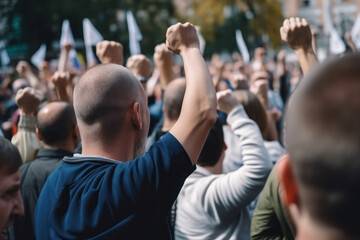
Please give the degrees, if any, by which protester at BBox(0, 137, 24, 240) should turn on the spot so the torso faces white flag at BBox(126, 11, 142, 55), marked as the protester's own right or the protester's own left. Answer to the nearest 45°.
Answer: approximately 90° to the protester's own left

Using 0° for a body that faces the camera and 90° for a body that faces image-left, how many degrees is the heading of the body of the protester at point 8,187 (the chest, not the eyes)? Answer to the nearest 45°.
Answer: approximately 270°

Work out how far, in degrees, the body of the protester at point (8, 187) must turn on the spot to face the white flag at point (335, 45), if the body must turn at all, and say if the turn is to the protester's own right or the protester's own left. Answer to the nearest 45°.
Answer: approximately 45° to the protester's own left

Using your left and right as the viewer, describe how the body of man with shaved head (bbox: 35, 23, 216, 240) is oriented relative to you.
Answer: facing away from the viewer and to the right of the viewer

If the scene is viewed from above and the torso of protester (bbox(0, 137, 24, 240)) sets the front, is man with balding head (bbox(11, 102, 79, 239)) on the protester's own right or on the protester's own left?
on the protester's own left

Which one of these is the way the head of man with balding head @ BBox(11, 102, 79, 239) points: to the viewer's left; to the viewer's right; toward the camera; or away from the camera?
away from the camera

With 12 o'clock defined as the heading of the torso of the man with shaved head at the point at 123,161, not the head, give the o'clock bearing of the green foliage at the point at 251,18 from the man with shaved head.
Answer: The green foliage is roughly at 11 o'clock from the man with shaved head.

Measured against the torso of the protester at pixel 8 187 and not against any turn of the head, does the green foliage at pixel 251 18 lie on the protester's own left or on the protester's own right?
on the protester's own left

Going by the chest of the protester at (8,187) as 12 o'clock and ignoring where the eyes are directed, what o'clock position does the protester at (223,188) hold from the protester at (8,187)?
the protester at (223,188) is roughly at 11 o'clock from the protester at (8,187).

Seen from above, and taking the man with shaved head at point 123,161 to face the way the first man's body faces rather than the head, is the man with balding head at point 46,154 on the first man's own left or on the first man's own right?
on the first man's own left
